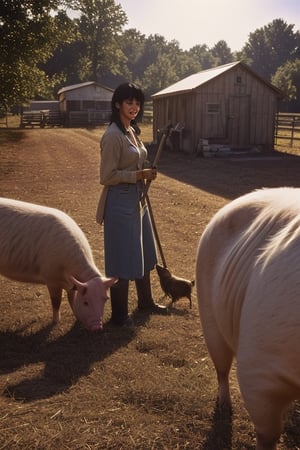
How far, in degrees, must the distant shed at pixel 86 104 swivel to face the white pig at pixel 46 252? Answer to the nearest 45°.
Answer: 0° — it already faces it

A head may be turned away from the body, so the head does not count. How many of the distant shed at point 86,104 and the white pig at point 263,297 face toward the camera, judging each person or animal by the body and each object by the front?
1

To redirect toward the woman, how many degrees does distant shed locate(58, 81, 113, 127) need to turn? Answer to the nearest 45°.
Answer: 0° — it already faces them

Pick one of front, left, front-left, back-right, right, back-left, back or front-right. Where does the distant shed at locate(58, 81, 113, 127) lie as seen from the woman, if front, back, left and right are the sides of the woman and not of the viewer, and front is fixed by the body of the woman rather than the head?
back-left

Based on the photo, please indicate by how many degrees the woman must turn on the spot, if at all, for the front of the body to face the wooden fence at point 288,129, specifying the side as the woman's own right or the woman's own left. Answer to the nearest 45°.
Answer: approximately 135° to the woman's own left

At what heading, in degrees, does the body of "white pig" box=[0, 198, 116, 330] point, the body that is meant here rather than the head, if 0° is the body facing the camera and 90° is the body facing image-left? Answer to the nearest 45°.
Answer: approximately 315°

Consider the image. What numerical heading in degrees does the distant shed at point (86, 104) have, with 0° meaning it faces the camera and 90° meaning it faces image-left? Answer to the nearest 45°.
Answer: approximately 0°

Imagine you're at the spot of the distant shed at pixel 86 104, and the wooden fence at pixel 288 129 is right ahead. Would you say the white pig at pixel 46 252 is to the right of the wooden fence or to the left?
right

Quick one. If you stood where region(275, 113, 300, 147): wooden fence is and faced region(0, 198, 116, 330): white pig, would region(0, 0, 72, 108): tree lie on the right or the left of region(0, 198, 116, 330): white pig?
right

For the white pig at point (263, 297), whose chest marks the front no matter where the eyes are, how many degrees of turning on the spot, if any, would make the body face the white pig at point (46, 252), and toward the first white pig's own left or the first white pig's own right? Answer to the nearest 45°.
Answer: approximately 90° to the first white pig's own left

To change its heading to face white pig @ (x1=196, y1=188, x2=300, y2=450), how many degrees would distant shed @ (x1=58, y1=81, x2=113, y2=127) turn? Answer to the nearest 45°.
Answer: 0° — it already faces it

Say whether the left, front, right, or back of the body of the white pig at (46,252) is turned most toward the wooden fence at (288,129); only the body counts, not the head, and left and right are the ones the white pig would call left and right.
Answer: left
